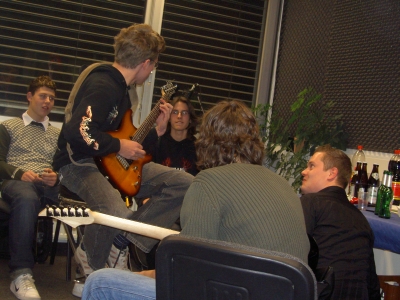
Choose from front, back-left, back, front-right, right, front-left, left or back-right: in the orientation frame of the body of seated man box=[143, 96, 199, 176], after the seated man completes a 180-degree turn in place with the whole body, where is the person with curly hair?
back

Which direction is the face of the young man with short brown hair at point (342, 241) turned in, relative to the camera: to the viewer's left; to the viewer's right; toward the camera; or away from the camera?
to the viewer's left

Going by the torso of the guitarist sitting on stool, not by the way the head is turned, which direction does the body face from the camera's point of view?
to the viewer's right

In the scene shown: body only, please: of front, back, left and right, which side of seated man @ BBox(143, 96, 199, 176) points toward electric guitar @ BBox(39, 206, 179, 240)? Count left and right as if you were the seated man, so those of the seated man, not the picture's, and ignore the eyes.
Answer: front

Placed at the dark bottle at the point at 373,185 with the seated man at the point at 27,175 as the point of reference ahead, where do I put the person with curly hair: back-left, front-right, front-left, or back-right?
front-left

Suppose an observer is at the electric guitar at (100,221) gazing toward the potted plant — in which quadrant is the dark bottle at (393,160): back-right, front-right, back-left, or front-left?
front-right

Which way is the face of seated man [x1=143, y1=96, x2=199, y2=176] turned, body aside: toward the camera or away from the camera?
toward the camera

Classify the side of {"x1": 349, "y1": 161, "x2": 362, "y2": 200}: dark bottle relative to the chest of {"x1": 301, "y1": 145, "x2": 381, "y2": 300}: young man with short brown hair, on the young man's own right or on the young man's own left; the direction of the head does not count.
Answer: on the young man's own right

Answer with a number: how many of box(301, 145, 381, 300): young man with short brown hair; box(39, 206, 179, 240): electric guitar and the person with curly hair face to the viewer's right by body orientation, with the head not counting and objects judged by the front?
0

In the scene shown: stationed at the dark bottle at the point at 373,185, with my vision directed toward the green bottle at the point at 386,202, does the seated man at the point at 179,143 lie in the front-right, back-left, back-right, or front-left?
back-right

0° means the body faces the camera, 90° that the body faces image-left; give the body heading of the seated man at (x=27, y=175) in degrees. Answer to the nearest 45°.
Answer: approximately 315°

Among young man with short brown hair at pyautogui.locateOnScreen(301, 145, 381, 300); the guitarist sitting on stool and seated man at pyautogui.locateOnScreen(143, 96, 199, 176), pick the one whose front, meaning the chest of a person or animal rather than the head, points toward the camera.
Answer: the seated man

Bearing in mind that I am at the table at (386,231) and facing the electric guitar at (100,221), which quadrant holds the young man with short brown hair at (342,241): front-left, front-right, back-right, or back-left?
front-left
